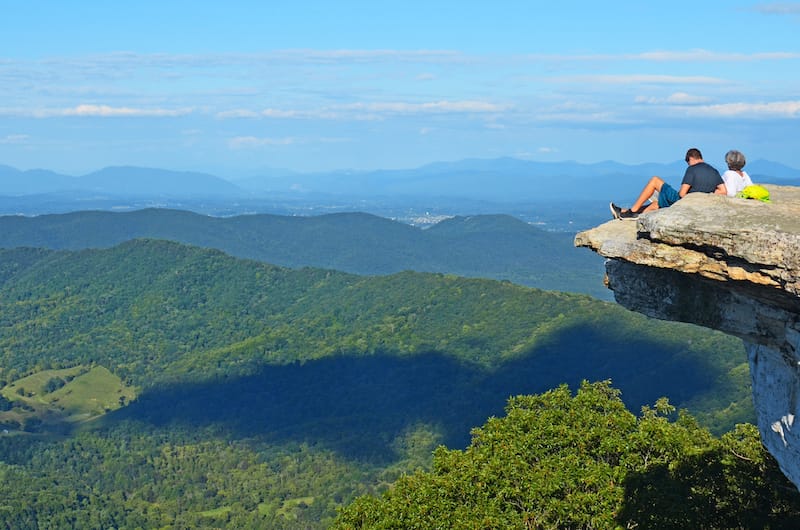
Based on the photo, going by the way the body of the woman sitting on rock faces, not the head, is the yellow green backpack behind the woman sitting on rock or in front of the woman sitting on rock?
behind

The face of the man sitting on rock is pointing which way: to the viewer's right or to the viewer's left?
to the viewer's left

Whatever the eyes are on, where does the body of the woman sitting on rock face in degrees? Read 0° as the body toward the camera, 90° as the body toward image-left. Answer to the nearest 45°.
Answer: approximately 180°

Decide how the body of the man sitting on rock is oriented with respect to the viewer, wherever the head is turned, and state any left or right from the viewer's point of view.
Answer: facing away from the viewer and to the left of the viewer

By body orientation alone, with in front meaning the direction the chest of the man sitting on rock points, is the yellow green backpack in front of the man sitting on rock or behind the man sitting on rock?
behind
